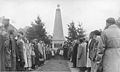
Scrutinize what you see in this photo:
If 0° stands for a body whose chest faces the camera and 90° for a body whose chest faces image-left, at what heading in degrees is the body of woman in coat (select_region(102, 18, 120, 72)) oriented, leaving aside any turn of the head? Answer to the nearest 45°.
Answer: approximately 135°
